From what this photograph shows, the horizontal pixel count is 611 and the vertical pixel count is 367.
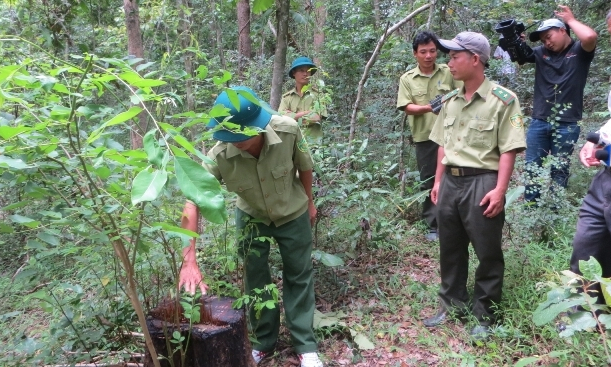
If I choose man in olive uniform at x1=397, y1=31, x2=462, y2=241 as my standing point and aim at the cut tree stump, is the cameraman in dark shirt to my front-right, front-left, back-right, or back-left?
back-left

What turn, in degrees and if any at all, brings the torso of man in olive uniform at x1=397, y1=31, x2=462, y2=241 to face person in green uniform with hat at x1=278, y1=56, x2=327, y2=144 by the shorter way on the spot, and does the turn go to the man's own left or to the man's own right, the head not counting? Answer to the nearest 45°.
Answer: approximately 90° to the man's own right

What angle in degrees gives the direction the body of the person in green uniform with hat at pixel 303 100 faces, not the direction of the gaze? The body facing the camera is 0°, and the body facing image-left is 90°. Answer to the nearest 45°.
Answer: approximately 0°

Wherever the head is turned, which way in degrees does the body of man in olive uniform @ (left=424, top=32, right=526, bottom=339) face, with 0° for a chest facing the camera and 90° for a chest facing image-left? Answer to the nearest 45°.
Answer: approximately 45°

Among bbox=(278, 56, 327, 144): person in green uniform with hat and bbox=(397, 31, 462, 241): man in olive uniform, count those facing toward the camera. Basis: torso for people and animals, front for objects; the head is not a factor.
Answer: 2

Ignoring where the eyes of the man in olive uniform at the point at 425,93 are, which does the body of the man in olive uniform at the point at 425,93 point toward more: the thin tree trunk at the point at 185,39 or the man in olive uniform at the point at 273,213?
the man in olive uniform

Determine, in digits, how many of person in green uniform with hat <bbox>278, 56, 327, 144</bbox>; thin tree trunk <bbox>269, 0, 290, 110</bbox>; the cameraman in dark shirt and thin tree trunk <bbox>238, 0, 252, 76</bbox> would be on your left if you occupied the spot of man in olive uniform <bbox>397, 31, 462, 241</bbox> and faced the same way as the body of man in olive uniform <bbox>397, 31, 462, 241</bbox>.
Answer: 1

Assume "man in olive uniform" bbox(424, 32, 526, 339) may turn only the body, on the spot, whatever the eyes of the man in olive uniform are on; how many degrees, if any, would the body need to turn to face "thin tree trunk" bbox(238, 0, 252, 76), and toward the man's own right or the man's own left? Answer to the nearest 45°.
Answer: approximately 90° to the man's own right

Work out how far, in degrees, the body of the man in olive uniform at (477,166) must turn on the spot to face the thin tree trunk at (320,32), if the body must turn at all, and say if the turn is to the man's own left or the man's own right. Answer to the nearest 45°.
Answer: approximately 90° to the man's own right

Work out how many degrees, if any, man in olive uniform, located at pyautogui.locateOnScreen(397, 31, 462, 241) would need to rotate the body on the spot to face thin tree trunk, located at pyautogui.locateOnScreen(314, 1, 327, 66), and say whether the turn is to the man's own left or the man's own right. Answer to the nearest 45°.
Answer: approximately 135° to the man's own right

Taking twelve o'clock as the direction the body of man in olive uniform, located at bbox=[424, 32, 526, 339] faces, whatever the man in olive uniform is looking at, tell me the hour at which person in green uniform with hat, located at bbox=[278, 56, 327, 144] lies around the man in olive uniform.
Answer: The person in green uniform with hat is roughly at 3 o'clock from the man in olive uniform.
